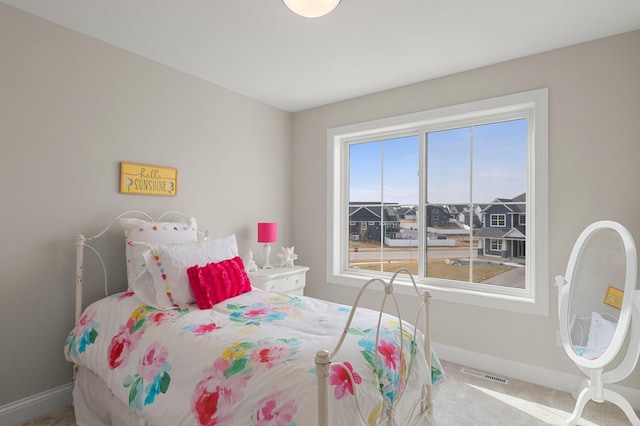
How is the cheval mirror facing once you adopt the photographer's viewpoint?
facing the viewer and to the left of the viewer

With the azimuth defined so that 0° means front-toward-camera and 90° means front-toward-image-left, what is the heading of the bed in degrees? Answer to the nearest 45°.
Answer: approximately 315°

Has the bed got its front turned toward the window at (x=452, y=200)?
no

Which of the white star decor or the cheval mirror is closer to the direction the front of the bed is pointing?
the cheval mirror

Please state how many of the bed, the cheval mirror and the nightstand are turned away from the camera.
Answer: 0

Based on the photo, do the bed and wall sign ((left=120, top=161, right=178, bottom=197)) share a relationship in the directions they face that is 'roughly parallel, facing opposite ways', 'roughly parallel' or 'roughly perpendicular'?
roughly parallel

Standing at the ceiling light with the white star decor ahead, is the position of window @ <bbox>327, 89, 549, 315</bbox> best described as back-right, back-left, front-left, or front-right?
front-right

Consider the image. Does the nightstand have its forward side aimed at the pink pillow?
no

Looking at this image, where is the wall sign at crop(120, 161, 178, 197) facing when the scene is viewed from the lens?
facing the viewer and to the right of the viewer

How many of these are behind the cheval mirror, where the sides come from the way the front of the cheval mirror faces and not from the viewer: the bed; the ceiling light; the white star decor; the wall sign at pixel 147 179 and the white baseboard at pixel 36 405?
0

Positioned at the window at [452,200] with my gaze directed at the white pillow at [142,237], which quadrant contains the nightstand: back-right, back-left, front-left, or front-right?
front-right

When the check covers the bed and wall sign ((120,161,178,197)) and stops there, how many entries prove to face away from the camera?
0

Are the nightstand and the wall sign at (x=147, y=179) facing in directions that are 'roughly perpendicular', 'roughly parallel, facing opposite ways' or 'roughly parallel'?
roughly parallel

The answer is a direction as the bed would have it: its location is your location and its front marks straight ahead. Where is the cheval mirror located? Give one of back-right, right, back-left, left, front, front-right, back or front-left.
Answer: front-left
